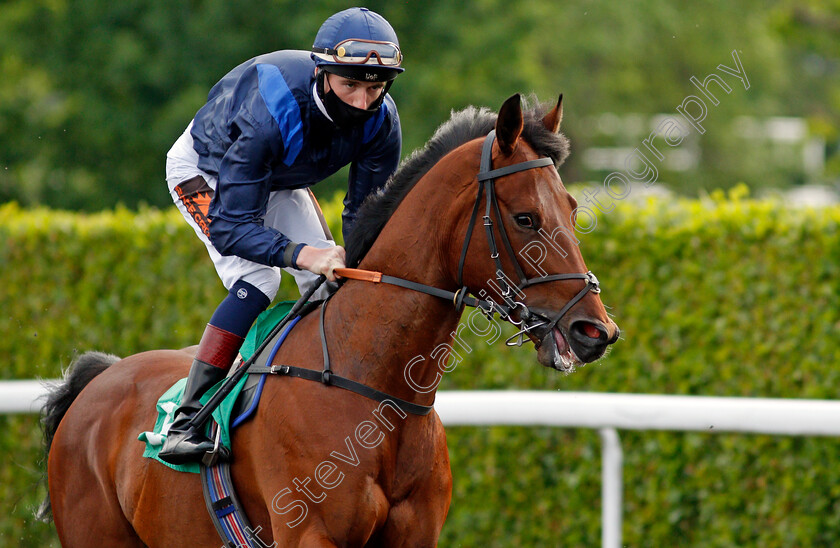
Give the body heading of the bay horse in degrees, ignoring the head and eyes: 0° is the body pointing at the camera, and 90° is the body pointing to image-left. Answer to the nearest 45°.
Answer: approximately 315°

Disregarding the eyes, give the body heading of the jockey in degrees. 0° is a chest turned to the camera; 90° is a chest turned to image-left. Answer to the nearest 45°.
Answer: approximately 315°
